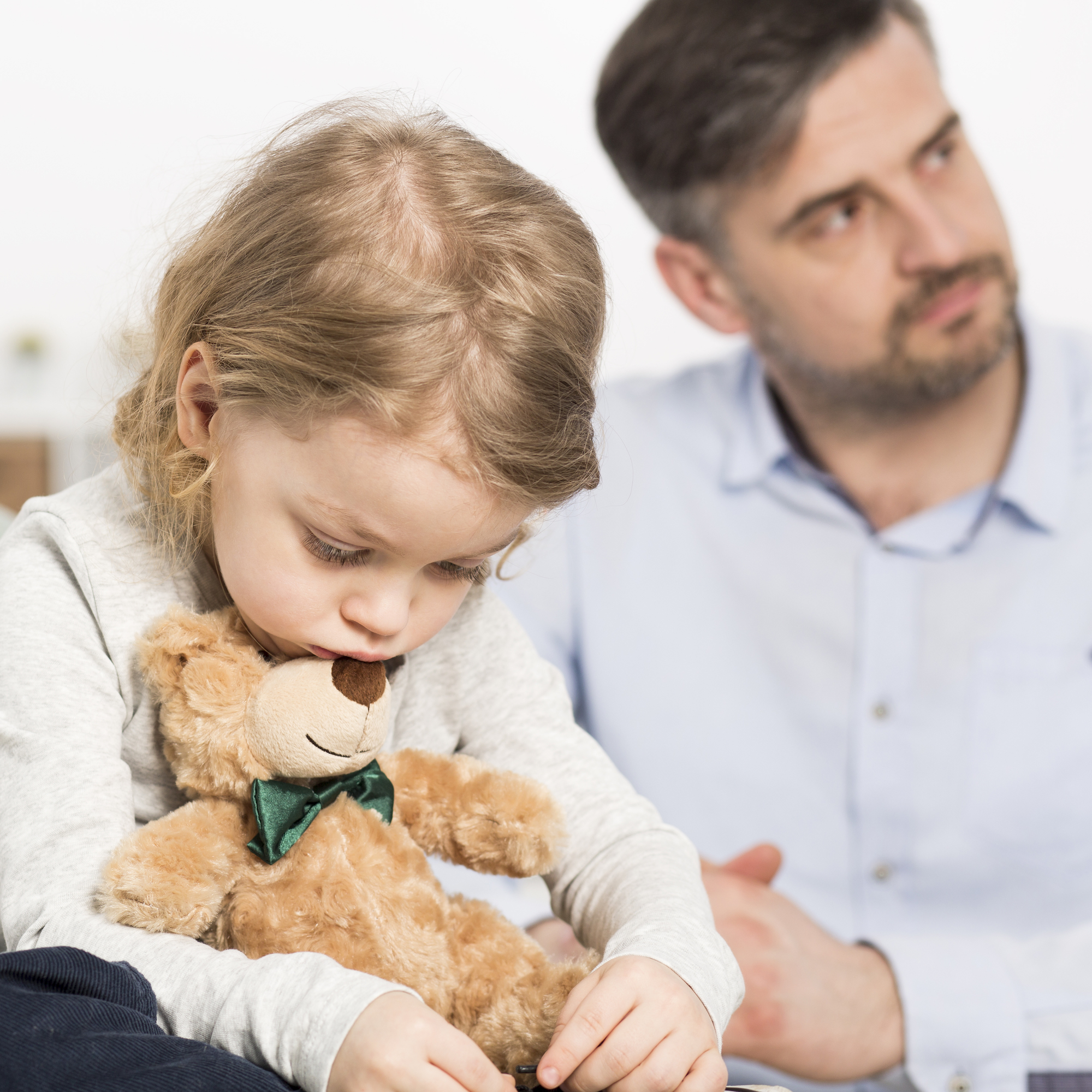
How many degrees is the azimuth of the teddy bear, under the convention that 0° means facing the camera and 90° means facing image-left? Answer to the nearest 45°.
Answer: approximately 315°

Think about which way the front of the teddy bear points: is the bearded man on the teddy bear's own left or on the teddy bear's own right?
on the teddy bear's own left

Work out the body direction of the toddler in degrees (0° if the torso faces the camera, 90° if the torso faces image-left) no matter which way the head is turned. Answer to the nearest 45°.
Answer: approximately 315°

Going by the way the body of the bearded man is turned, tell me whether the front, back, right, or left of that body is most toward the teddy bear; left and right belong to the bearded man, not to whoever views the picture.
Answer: front

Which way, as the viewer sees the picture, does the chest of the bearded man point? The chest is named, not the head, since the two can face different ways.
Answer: toward the camera

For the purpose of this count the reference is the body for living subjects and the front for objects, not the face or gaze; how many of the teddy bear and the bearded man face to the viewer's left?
0
